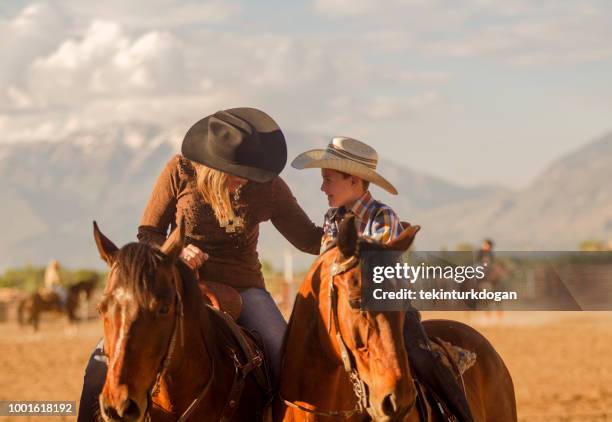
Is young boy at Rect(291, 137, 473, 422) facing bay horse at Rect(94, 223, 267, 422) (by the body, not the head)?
yes

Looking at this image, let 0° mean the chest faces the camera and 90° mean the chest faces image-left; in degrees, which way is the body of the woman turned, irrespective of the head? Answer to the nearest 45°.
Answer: approximately 0°

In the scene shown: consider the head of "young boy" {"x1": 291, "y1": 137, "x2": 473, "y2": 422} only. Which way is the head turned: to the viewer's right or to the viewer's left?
to the viewer's left

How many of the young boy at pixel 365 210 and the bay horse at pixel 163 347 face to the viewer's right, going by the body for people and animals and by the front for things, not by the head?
0

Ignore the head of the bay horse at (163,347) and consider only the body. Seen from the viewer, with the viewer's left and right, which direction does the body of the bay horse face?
facing the viewer and to the left of the viewer

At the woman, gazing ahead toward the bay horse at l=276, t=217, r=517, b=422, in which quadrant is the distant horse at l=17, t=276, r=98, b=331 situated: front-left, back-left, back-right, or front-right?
back-left

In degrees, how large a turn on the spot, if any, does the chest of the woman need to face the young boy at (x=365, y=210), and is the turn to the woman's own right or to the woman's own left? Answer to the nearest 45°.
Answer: approximately 45° to the woman's own left
